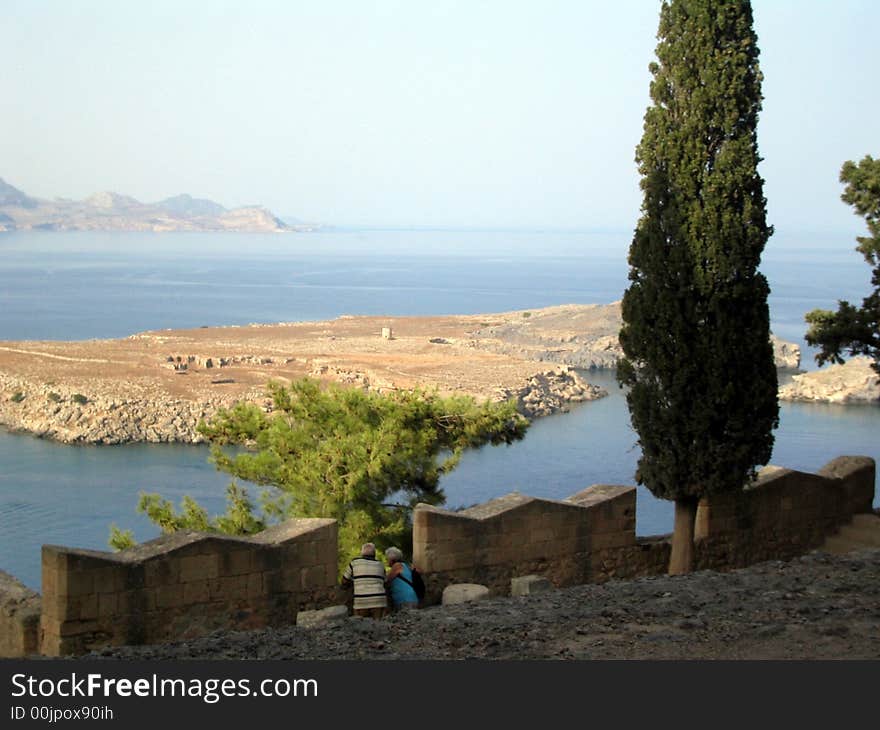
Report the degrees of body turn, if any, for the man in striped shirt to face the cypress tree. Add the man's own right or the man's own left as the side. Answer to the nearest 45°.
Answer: approximately 45° to the man's own right

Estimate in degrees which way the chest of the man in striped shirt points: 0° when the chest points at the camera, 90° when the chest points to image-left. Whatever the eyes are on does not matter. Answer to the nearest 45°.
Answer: approximately 180°

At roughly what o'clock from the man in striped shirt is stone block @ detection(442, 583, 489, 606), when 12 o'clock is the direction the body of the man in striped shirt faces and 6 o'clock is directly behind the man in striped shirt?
The stone block is roughly at 2 o'clock from the man in striped shirt.

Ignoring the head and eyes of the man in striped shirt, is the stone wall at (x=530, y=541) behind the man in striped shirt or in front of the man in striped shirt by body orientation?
in front

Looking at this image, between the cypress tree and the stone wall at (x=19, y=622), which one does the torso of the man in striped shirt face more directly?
the cypress tree

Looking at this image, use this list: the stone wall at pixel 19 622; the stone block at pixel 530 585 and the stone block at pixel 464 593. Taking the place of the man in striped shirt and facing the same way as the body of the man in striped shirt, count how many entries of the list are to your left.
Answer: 1

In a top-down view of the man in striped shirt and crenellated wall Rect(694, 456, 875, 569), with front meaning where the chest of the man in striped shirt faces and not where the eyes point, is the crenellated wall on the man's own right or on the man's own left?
on the man's own right

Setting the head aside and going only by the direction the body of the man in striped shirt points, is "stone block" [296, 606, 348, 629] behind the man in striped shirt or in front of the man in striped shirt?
behind

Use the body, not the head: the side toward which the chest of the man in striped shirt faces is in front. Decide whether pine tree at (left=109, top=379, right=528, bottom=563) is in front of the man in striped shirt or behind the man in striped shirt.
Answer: in front
